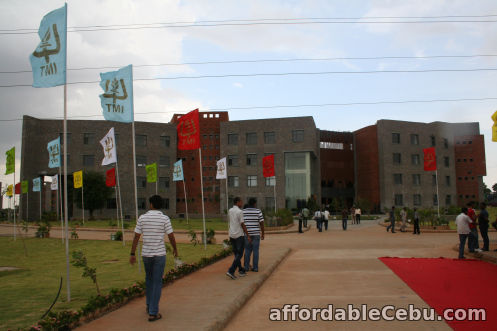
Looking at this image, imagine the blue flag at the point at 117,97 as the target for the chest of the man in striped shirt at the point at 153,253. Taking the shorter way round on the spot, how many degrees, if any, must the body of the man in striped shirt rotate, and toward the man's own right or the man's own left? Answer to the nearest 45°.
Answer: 0° — they already face it

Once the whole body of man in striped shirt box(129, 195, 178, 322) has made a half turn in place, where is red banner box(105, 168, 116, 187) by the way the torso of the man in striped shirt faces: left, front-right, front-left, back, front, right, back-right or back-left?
back

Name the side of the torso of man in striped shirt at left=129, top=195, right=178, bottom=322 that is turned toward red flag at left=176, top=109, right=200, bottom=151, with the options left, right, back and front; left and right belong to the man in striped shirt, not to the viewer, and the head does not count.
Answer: front

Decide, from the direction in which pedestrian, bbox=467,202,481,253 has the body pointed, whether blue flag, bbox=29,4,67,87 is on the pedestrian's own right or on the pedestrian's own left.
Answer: on the pedestrian's own left

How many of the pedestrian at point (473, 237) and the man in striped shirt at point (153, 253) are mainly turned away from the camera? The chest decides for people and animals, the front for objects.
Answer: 1

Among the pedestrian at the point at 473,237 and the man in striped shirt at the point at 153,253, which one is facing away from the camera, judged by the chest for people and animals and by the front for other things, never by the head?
the man in striped shirt

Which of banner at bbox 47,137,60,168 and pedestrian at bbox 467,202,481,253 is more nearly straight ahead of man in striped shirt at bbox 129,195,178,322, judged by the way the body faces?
the banner

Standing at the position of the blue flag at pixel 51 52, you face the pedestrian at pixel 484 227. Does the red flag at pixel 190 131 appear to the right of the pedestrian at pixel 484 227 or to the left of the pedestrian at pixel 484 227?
left

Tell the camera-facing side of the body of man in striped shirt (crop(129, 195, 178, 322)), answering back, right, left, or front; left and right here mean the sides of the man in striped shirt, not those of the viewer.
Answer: back

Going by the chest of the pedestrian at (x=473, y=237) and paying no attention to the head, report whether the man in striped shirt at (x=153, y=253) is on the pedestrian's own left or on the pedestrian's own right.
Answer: on the pedestrian's own left

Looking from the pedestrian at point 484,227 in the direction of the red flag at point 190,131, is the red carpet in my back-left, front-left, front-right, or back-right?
front-left
